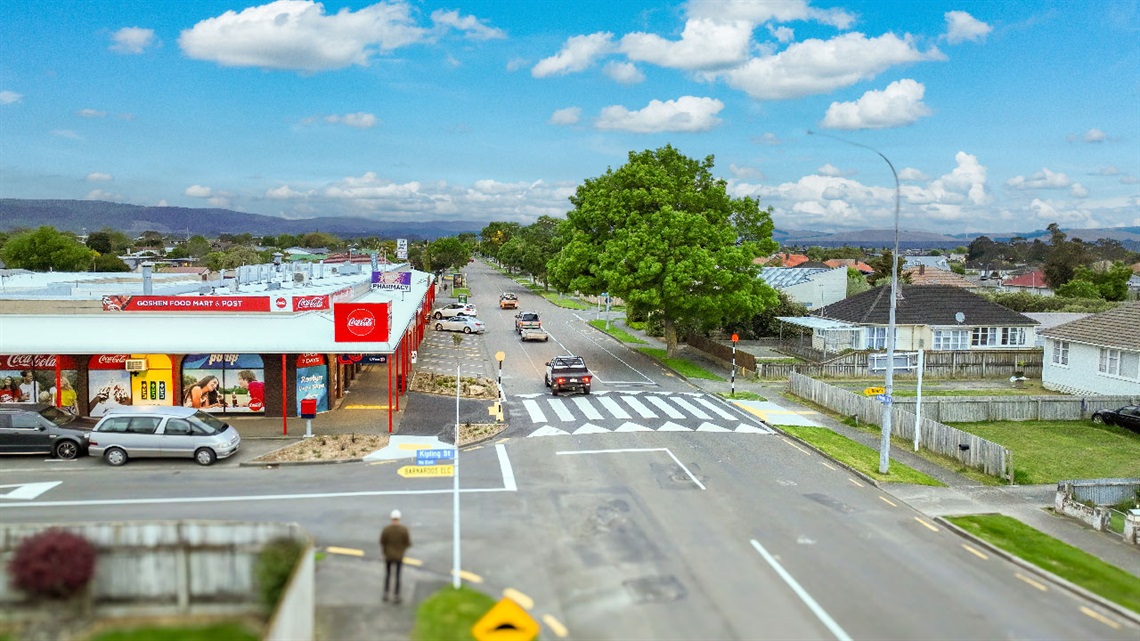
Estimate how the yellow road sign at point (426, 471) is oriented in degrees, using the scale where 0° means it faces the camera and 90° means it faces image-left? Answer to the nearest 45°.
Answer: approximately 0°

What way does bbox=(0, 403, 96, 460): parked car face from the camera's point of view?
to the viewer's right

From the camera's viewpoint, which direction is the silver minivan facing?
to the viewer's right

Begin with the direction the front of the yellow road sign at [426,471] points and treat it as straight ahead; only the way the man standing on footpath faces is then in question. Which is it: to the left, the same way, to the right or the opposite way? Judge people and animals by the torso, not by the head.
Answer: the opposite way

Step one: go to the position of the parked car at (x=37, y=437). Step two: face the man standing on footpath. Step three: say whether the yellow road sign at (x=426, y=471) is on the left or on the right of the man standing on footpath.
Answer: left

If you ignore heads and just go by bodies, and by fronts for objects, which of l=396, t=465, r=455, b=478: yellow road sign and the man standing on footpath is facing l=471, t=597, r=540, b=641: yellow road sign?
l=396, t=465, r=455, b=478: yellow road sign

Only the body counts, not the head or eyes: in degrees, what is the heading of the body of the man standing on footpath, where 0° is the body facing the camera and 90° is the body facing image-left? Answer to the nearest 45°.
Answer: approximately 180°

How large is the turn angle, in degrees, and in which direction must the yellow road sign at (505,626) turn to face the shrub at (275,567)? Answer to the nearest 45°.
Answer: approximately 90° to its right

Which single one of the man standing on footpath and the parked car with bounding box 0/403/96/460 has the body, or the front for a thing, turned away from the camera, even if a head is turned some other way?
the man standing on footpath
